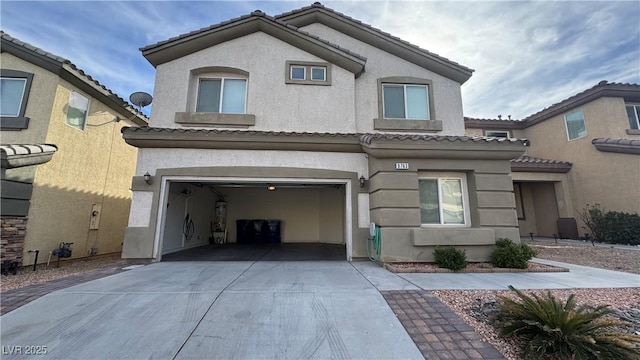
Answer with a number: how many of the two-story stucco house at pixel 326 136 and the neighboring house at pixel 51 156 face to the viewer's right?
0

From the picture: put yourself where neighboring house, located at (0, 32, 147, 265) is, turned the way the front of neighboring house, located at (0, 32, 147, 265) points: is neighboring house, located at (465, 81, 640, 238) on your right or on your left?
on your left

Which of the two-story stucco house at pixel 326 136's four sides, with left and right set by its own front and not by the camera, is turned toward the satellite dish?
right

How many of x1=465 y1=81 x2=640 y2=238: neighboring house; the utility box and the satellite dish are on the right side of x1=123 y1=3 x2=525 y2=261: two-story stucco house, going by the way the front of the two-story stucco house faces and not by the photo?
2

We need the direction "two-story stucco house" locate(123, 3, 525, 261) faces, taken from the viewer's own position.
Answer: facing the viewer

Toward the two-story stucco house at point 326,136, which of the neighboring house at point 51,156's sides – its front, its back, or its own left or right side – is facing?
left

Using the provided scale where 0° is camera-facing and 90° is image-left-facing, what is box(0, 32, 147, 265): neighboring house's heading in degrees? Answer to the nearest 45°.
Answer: approximately 45°
